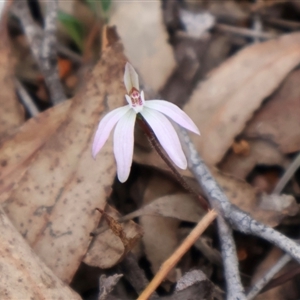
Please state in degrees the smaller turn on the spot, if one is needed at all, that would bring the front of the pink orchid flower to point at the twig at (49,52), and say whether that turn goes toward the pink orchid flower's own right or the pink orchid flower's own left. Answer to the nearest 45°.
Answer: approximately 135° to the pink orchid flower's own right

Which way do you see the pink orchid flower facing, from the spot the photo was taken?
facing the viewer

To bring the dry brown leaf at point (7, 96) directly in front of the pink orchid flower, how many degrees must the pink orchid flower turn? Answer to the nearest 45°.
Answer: approximately 135° to its right

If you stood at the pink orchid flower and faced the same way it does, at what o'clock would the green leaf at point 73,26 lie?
The green leaf is roughly at 5 o'clock from the pink orchid flower.
